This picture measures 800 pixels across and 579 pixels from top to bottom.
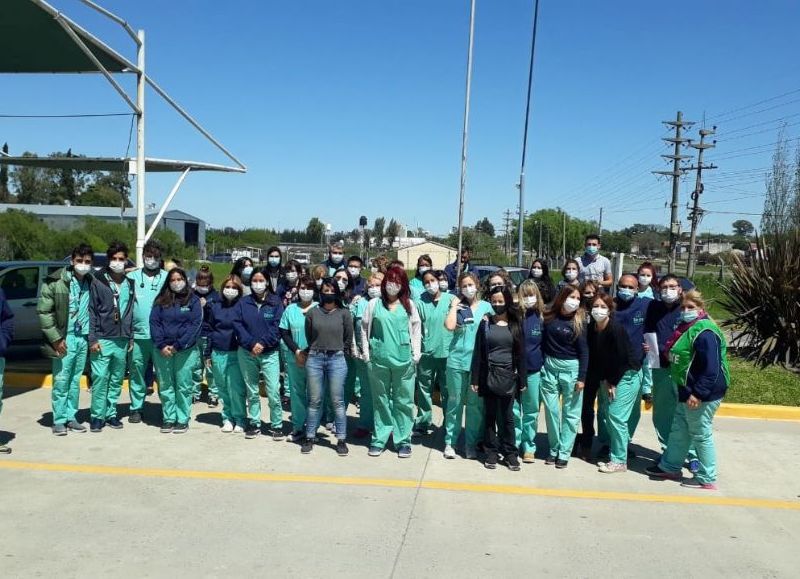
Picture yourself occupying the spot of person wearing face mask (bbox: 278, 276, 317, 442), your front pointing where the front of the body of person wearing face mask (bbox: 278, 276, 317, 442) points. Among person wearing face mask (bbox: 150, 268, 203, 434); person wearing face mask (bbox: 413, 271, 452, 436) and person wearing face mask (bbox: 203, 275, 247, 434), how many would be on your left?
1

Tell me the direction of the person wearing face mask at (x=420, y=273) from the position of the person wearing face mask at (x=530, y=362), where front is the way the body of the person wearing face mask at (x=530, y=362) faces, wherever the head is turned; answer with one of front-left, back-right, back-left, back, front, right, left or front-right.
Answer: back-right

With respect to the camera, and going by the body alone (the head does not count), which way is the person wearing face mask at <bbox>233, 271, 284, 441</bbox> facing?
toward the camera

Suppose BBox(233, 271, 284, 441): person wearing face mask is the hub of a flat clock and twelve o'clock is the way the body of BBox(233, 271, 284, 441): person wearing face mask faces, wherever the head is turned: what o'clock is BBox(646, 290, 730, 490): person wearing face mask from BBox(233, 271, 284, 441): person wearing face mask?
BBox(646, 290, 730, 490): person wearing face mask is roughly at 10 o'clock from BBox(233, 271, 284, 441): person wearing face mask.

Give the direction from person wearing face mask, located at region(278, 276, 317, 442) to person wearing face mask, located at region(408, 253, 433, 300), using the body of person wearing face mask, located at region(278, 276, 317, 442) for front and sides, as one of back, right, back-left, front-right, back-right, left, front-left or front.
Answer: back-left

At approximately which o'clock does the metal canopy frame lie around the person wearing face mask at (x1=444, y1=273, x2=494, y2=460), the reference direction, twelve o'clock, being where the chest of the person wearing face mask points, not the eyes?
The metal canopy frame is roughly at 4 o'clock from the person wearing face mask.

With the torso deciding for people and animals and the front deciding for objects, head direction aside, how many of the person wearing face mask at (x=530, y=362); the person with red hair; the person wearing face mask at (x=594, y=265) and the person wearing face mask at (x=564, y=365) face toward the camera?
4

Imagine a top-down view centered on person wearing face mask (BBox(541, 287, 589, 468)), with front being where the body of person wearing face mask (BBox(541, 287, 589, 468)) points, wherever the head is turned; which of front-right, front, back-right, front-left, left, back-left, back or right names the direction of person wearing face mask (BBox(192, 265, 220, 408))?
right

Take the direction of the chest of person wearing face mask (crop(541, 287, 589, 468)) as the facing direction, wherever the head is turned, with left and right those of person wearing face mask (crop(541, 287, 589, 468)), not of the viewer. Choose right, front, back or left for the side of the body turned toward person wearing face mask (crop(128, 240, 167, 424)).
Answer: right

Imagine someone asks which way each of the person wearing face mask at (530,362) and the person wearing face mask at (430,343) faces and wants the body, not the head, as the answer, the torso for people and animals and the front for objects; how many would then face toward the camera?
2

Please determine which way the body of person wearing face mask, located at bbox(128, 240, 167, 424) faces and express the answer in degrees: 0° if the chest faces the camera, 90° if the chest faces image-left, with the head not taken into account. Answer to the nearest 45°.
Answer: approximately 0°

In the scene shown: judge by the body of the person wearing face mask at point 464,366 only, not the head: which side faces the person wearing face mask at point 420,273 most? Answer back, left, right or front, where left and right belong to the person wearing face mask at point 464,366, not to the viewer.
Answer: back

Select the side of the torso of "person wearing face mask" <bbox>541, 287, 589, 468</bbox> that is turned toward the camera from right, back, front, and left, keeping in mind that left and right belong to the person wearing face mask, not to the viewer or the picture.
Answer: front
